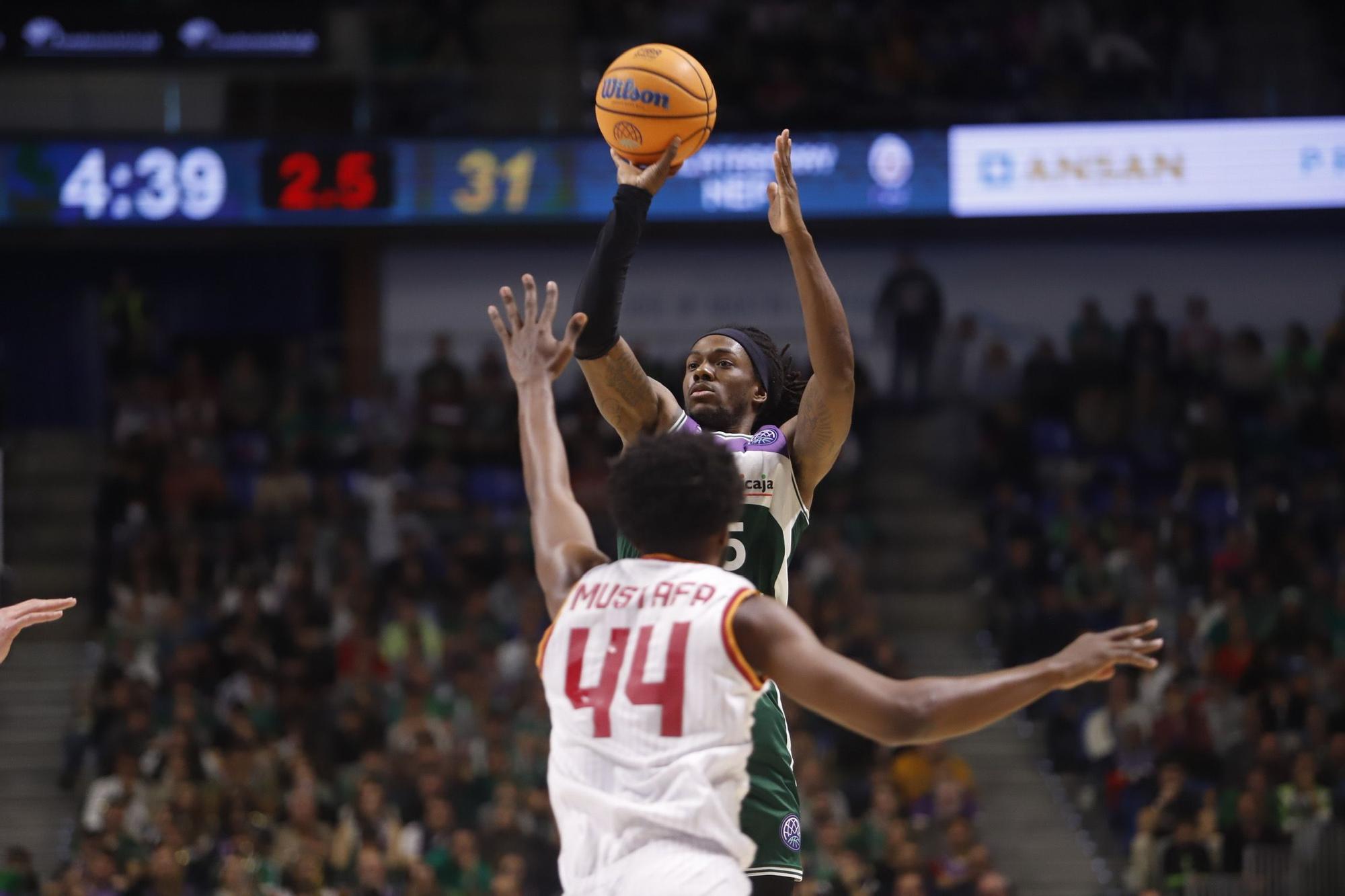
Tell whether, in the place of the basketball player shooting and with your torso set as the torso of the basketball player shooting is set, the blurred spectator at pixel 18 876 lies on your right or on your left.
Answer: on your right

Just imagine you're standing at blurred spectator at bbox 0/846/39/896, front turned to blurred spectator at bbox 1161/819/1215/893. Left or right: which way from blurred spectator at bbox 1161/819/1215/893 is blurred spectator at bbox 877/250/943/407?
left

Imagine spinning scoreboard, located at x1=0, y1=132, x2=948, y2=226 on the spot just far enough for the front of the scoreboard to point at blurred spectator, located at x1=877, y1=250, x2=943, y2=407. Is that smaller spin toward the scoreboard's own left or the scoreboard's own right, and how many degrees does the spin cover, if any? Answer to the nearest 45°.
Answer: approximately 90° to the scoreboard's own left

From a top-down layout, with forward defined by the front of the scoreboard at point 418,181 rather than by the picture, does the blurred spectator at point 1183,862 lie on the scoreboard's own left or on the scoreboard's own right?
on the scoreboard's own left

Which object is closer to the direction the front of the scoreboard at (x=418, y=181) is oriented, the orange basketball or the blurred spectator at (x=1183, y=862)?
the orange basketball

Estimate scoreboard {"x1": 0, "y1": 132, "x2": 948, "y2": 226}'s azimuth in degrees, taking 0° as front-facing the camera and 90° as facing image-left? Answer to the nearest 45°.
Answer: approximately 0°

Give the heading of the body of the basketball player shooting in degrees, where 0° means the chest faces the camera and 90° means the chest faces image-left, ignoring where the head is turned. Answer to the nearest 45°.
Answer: approximately 45°

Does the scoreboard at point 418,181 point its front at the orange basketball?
yes
